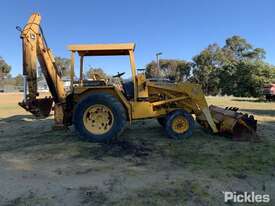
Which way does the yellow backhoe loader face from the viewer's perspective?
to the viewer's right
